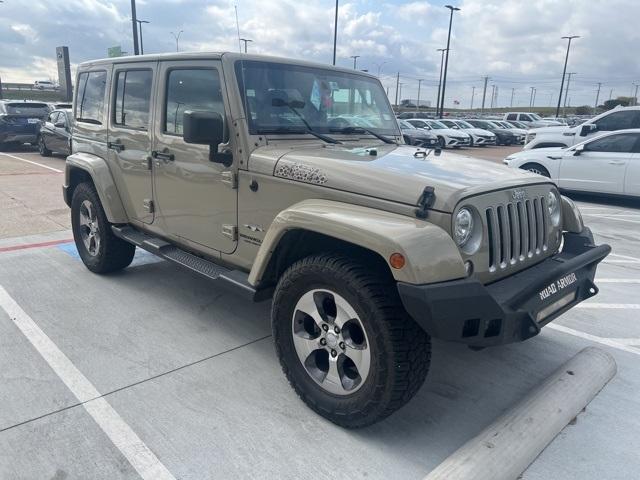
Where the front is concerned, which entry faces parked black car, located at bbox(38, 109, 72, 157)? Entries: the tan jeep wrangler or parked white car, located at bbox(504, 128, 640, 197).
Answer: the parked white car

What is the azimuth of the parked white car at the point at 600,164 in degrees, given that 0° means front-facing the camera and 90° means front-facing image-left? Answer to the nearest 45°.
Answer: approximately 90°

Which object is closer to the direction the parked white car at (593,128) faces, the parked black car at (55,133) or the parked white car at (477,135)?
the parked black car

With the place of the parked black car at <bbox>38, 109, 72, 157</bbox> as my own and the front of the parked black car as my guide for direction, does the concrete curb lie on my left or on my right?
on my left

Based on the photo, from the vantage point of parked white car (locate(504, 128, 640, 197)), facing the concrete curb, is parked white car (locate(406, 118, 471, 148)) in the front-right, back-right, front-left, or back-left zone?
back-right

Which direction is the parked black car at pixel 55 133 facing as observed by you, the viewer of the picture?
facing the viewer and to the left of the viewer

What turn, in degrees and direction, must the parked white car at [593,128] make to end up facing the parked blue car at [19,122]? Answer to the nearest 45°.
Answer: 0° — it already faces it

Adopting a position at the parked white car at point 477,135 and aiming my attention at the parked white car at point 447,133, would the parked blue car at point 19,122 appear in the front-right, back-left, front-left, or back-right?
front-right

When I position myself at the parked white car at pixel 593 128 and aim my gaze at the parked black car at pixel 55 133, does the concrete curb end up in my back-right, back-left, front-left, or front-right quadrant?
front-left

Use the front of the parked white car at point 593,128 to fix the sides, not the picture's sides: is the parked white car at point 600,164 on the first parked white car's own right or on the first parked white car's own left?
on the first parked white car's own left

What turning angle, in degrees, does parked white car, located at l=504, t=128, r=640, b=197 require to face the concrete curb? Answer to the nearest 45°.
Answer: approximately 90° to its left

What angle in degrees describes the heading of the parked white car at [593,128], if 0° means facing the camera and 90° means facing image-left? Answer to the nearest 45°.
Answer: approximately 90°

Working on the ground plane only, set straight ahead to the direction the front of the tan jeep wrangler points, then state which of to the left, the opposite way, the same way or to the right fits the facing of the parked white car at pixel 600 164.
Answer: the opposite way
